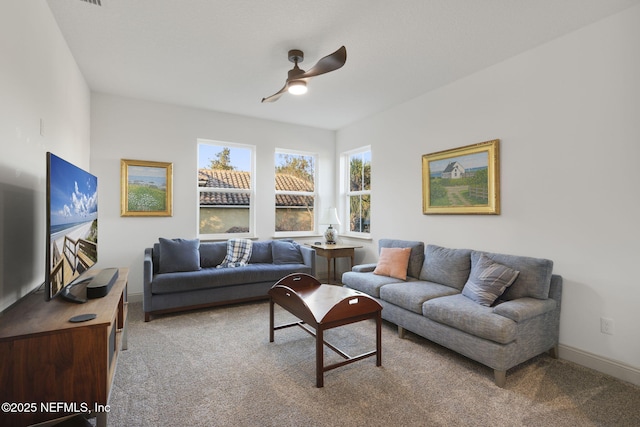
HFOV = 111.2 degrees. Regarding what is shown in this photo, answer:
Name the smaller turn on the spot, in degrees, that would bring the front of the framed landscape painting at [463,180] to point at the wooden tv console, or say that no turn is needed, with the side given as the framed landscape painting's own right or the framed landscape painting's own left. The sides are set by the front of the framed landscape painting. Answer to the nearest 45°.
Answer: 0° — it already faces it

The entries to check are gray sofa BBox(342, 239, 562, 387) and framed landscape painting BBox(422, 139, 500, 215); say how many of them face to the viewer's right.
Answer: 0

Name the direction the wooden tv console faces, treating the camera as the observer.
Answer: facing to the right of the viewer

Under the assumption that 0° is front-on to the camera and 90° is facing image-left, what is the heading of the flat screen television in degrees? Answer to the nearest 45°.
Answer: approximately 270°

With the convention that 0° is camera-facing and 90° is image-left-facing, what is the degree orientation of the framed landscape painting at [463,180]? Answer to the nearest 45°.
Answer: approximately 45°

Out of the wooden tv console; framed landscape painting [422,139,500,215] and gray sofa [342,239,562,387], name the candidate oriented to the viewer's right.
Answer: the wooden tv console

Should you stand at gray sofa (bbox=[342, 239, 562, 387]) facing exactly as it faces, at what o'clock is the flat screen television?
The flat screen television is roughly at 12 o'clock from the gray sofa.

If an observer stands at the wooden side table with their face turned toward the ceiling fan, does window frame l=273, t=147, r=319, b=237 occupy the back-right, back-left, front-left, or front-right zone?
back-right

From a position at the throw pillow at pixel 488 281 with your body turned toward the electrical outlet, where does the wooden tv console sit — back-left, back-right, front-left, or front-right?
back-right

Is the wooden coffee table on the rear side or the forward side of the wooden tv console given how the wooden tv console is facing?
on the forward side

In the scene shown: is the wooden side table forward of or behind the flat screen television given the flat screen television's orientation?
forward

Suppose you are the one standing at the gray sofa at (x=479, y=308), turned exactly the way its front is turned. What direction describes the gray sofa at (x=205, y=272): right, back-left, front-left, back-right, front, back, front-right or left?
front-right
